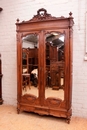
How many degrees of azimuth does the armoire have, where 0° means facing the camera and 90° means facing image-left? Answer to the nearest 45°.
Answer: approximately 45°
